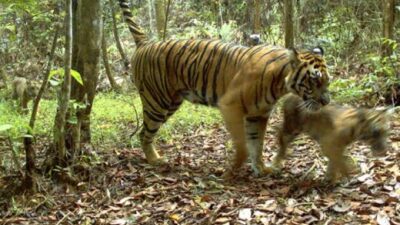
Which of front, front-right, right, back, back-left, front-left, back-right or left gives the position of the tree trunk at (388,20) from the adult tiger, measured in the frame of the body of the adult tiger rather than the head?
front-left

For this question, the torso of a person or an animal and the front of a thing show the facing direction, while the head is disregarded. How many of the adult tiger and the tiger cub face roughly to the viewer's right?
2

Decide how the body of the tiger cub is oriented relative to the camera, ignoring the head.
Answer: to the viewer's right

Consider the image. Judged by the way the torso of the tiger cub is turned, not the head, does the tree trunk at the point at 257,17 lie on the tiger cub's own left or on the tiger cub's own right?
on the tiger cub's own left

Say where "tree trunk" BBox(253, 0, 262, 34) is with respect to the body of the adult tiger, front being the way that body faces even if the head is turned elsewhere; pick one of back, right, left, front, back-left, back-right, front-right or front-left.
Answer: left

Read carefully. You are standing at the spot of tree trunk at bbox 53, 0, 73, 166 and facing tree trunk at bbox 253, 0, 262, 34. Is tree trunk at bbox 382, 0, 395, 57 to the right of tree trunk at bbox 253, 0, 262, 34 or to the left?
right

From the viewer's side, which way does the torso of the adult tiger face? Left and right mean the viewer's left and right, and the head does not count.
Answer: facing to the right of the viewer

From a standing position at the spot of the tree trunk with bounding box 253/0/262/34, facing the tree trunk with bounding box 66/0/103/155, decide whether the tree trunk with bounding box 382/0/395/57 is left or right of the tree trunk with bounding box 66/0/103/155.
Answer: left

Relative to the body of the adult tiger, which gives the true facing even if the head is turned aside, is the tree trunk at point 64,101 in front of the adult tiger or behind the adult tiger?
behind
